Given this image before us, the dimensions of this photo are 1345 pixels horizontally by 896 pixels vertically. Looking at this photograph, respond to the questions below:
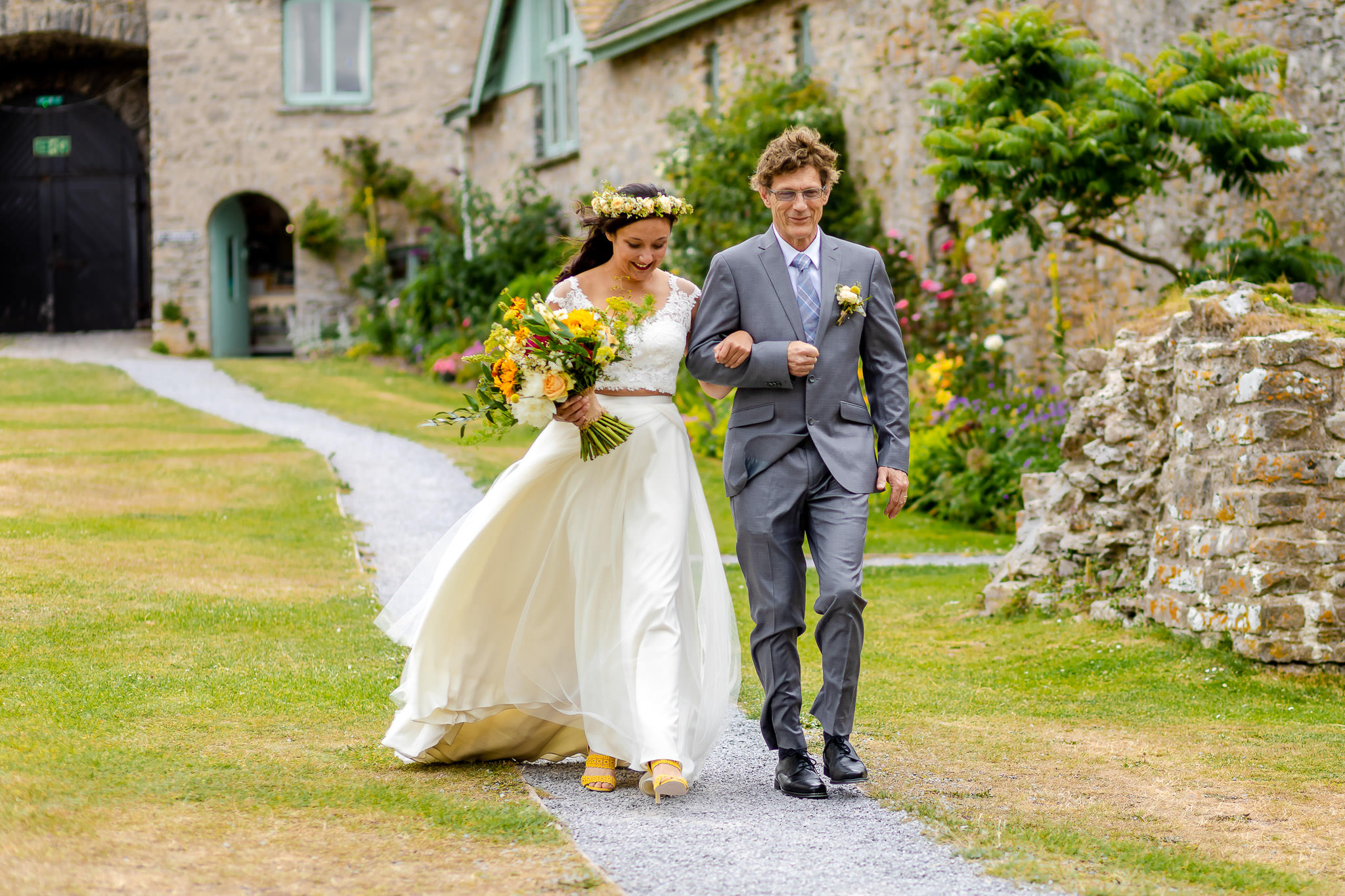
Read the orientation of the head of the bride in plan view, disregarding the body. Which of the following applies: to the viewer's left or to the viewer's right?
to the viewer's right

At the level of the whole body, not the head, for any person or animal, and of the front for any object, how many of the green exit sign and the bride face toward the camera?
2

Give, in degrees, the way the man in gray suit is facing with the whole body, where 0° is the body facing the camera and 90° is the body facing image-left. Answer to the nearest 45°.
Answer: approximately 0°
